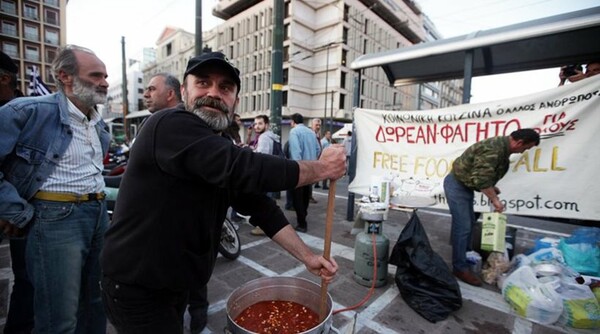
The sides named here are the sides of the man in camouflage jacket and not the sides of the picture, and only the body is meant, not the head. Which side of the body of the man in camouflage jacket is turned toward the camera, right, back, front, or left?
right

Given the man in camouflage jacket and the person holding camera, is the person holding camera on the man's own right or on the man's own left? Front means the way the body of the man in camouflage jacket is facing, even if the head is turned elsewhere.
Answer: on the man's own left

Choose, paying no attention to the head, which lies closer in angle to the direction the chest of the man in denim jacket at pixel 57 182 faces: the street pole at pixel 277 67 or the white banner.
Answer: the white banner

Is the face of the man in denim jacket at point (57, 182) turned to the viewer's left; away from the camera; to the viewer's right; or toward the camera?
to the viewer's right
